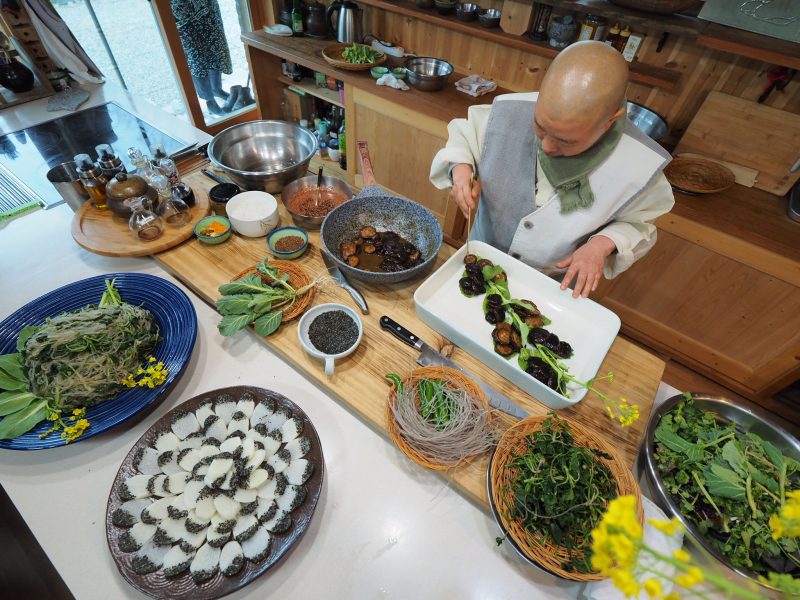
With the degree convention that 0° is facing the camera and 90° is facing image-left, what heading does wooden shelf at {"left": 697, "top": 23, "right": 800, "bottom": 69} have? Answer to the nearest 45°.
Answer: approximately 45°

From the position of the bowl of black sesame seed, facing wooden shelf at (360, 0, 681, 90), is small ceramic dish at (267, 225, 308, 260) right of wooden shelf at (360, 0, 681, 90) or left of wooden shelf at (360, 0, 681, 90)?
left

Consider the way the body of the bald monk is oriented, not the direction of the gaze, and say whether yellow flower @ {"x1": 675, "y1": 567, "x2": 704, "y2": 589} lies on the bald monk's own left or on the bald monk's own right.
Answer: on the bald monk's own left

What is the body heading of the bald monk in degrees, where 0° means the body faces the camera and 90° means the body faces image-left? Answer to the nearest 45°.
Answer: approximately 45°
